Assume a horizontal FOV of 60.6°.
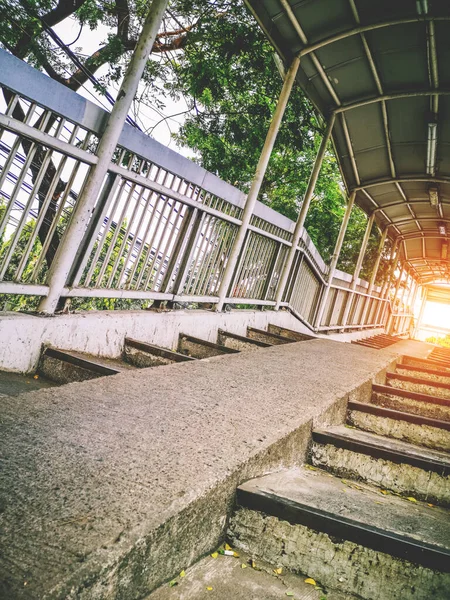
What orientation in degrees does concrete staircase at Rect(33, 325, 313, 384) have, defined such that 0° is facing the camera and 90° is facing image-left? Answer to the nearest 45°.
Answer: approximately 45°
